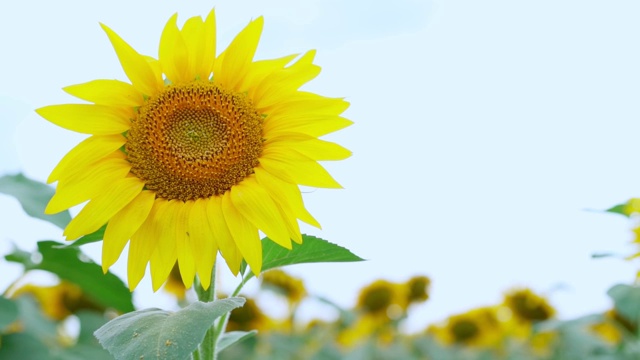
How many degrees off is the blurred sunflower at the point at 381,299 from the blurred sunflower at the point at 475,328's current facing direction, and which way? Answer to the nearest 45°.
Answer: approximately 45° to its right

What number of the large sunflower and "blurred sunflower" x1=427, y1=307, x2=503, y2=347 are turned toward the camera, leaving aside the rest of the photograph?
2

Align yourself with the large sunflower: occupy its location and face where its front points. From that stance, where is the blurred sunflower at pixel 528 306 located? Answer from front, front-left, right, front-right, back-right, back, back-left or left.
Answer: back-left

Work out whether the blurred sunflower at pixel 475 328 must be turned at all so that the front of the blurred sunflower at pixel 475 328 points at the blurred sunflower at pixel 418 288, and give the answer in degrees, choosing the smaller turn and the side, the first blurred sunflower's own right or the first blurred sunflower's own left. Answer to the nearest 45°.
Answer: approximately 90° to the first blurred sunflower's own right

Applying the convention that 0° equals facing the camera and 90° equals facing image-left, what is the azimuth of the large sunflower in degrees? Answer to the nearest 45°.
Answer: approximately 0°

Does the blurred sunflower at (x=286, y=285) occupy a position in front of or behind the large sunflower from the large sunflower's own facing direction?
behind

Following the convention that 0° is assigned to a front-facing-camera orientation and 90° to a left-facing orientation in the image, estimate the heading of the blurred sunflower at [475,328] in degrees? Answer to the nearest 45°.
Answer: approximately 0°
